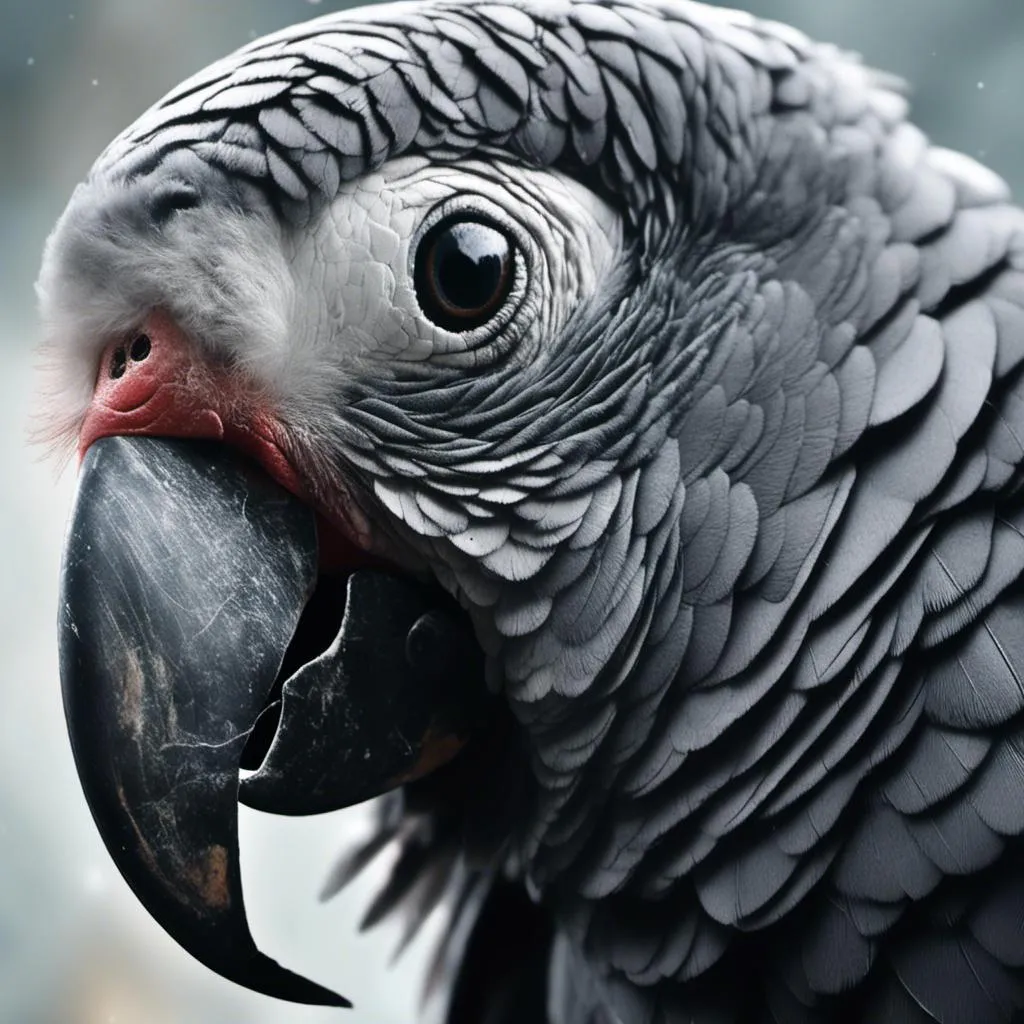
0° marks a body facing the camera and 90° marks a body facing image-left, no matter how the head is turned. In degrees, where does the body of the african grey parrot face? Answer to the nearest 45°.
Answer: approximately 90°
